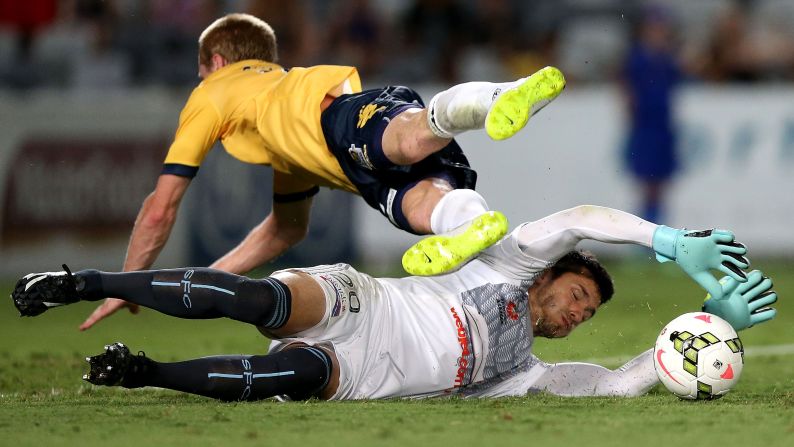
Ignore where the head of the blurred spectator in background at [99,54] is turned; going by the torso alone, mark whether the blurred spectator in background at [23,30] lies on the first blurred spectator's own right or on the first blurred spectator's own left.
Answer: on the first blurred spectator's own right

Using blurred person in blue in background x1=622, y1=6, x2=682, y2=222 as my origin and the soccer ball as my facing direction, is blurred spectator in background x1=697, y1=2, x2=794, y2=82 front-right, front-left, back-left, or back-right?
back-left

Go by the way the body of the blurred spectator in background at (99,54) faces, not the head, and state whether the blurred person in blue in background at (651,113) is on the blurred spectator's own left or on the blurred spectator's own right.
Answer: on the blurred spectator's own left

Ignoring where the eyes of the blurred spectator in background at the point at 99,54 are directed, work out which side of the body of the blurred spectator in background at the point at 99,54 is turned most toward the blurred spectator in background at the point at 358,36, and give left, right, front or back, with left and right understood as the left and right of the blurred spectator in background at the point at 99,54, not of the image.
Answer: left

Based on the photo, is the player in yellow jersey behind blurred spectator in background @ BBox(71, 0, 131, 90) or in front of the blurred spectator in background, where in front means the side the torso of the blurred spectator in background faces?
in front

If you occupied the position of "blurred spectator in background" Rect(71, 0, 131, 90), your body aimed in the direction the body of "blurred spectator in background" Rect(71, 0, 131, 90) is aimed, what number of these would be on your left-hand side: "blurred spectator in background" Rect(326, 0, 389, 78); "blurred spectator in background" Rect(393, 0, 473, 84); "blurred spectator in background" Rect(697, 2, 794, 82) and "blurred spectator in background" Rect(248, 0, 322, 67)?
4

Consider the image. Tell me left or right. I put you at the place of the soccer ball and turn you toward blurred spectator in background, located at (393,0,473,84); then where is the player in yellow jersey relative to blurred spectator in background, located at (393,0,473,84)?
left

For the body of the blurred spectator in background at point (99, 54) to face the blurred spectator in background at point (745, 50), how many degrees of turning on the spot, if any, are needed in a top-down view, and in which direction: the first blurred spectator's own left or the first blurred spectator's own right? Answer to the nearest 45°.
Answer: approximately 90° to the first blurred spectator's own left

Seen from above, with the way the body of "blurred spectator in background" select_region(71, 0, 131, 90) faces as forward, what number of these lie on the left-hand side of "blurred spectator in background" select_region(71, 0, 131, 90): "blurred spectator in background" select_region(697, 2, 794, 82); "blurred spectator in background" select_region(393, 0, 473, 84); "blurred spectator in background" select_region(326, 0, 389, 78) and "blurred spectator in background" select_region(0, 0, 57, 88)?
3

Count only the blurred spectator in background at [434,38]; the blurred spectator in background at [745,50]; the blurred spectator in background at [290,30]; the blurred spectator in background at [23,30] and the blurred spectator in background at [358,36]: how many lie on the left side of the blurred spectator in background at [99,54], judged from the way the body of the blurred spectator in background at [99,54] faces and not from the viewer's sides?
4

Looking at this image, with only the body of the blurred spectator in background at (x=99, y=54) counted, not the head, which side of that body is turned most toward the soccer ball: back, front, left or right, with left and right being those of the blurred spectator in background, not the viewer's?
front

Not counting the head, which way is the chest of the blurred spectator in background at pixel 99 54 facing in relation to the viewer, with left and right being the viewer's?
facing the viewer

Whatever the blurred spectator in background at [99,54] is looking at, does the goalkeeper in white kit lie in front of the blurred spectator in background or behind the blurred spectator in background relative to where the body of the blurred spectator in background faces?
in front

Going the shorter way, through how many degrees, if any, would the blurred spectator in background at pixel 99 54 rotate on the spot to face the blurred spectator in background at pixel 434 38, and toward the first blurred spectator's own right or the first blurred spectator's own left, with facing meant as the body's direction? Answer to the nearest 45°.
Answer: approximately 90° to the first blurred spectator's own left

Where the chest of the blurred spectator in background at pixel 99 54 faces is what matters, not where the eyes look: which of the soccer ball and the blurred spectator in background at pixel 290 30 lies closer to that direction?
the soccer ball

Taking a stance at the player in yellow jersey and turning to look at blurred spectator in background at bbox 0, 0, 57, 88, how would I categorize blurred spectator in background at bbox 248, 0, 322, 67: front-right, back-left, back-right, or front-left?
front-right
